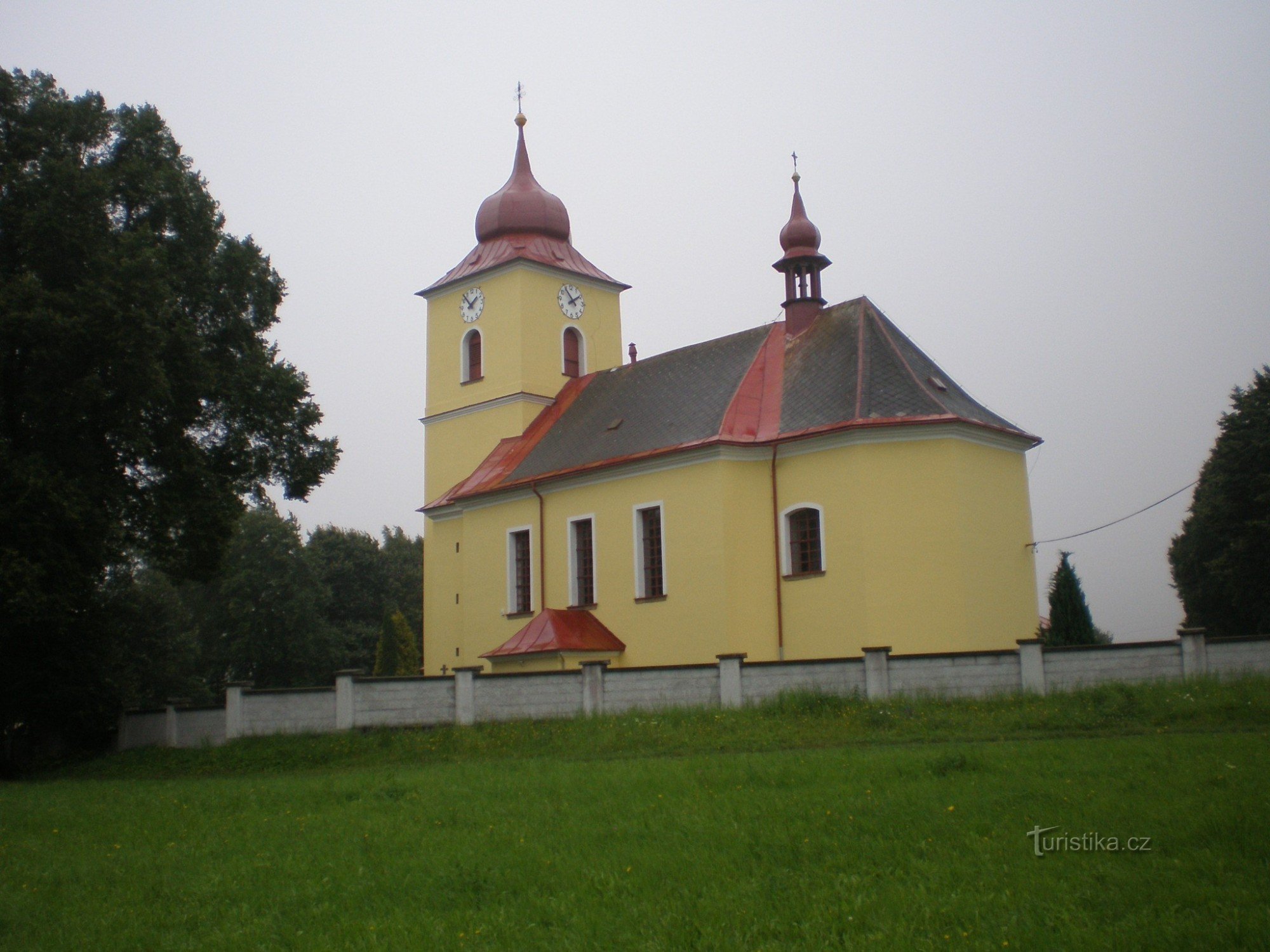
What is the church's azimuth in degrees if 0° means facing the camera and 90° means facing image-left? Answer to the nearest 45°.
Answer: approximately 135°

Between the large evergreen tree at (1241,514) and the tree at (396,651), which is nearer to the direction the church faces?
the tree

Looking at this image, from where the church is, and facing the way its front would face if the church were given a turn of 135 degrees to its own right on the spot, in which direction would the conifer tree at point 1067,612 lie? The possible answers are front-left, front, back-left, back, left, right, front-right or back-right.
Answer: front

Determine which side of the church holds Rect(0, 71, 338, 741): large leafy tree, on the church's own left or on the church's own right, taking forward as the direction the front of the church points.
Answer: on the church's own left

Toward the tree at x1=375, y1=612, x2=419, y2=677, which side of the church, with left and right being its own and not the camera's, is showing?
front
